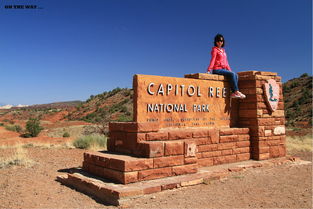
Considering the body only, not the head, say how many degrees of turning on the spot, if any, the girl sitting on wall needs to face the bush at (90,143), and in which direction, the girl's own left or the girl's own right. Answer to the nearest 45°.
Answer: approximately 180°

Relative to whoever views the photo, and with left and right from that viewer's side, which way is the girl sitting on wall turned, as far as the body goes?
facing the viewer and to the right of the viewer
